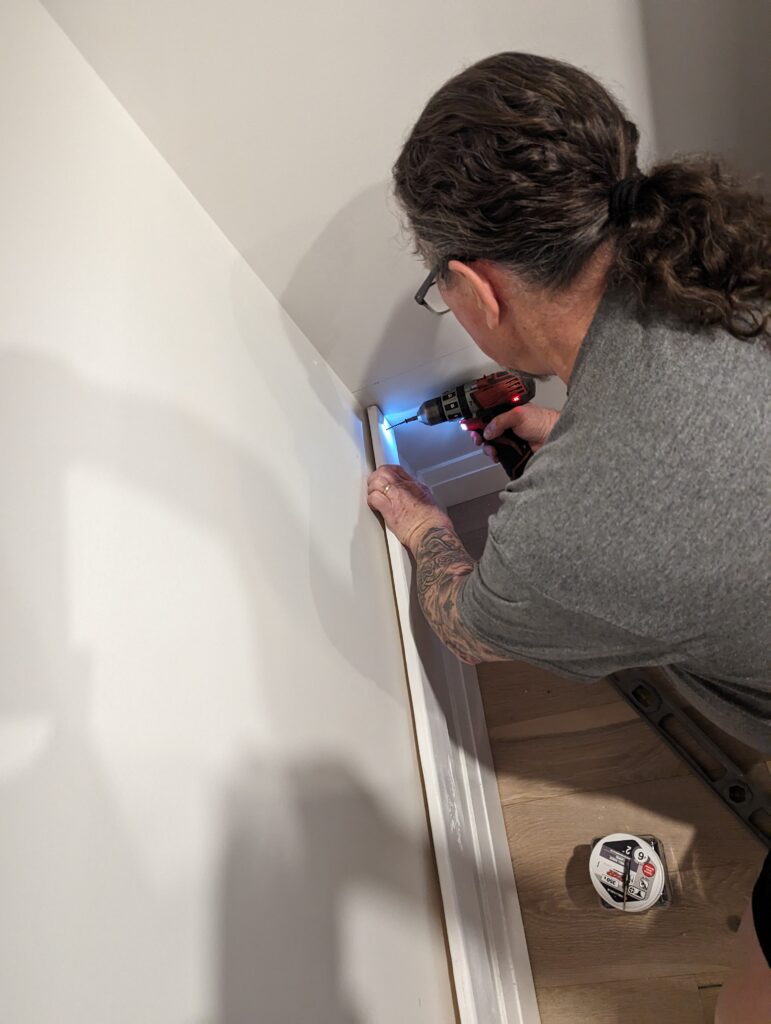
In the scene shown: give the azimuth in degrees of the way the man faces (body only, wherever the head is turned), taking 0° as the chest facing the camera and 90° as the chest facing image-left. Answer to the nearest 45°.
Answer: approximately 135°

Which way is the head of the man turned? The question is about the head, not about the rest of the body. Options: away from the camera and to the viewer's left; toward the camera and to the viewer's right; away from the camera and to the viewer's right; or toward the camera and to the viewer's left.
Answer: away from the camera and to the viewer's left
